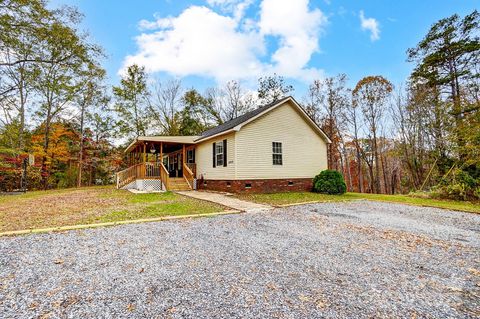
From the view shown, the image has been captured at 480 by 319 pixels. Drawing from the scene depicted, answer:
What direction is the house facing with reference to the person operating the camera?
facing the viewer and to the left of the viewer

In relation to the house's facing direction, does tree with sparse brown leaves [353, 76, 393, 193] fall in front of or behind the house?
behind

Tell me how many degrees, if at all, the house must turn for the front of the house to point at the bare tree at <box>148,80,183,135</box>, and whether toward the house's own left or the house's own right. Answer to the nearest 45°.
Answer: approximately 90° to the house's own right
